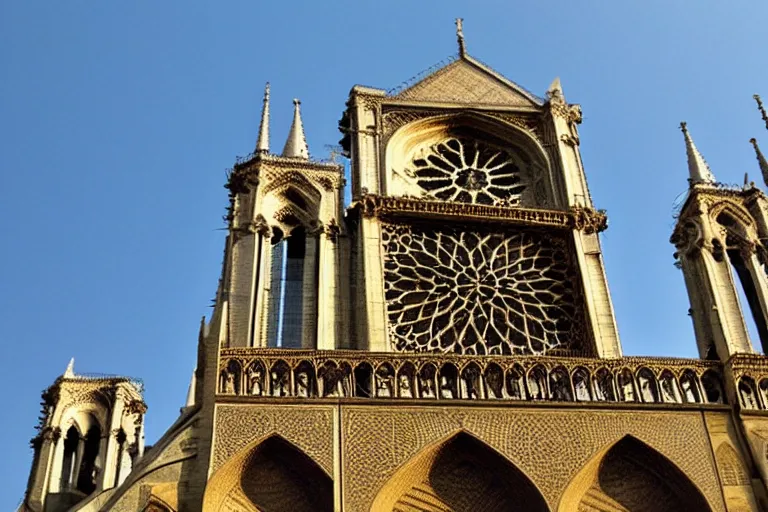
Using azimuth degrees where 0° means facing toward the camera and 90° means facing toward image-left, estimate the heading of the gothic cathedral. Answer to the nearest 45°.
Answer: approximately 0°
